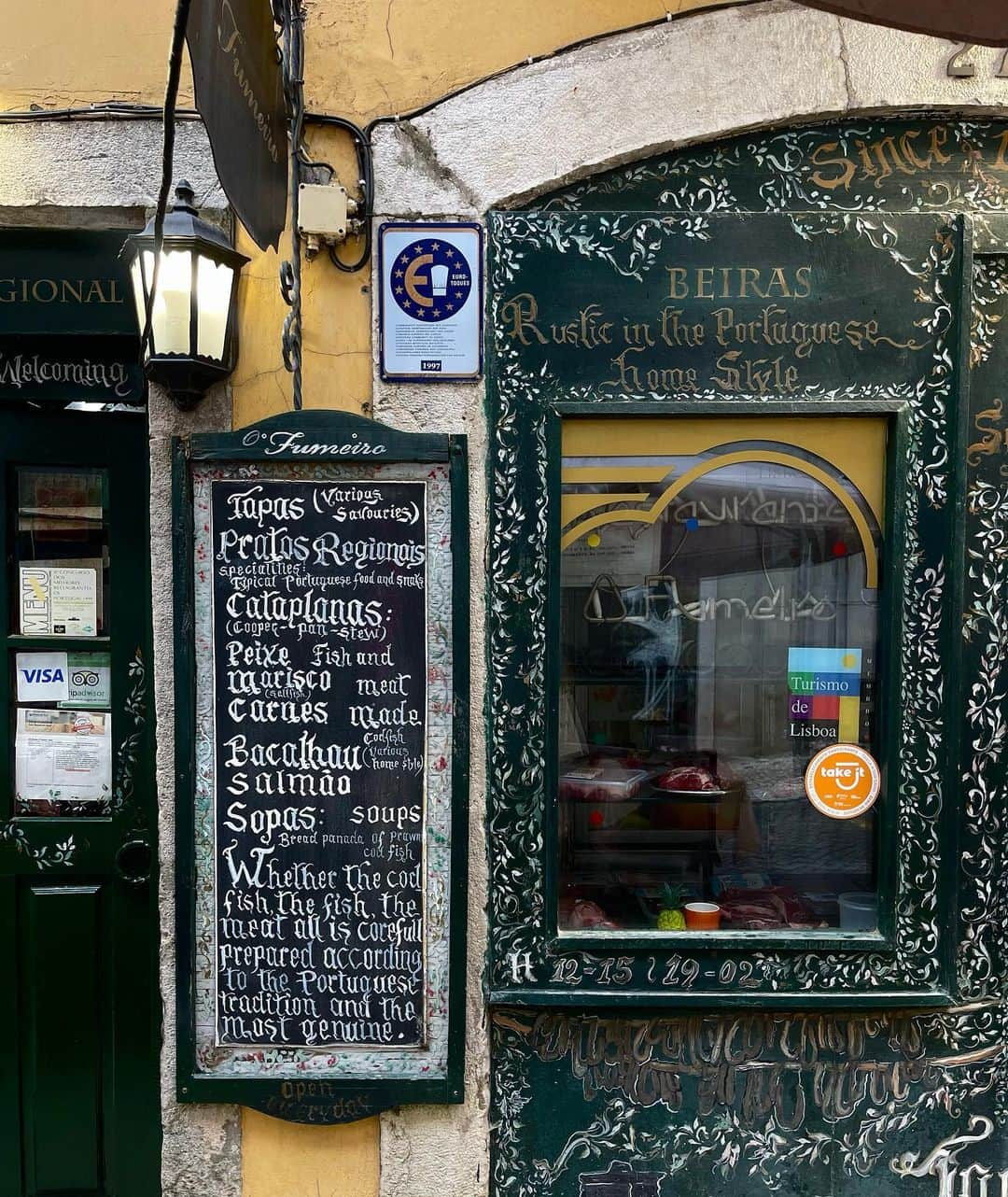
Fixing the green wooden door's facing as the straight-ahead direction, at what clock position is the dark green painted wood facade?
The dark green painted wood facade is roughly at 10 o'clock from the green wooden door.

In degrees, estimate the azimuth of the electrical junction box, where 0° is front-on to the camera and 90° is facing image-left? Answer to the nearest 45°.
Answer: approximately 0°

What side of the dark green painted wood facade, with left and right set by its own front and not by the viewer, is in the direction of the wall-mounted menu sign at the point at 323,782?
right

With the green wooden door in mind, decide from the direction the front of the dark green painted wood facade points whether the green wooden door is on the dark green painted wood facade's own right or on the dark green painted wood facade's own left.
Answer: on the dark green painted wood facade's own right

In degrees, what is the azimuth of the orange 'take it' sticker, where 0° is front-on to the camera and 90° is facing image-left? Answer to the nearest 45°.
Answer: approximately 0°
